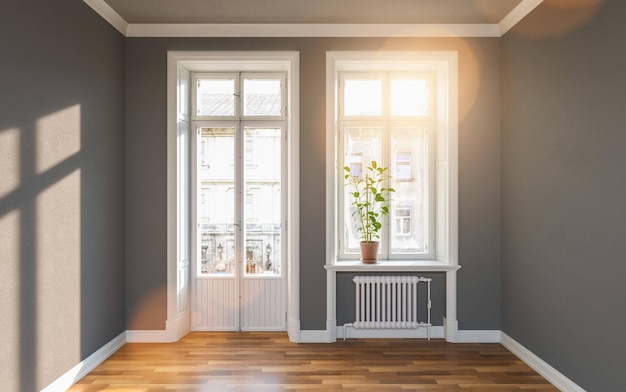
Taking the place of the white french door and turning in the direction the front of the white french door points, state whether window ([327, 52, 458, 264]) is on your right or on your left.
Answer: on your left

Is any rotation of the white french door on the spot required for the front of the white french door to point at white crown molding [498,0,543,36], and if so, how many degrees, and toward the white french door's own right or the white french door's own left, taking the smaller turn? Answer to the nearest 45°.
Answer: approximately 45° to the white french door's own left

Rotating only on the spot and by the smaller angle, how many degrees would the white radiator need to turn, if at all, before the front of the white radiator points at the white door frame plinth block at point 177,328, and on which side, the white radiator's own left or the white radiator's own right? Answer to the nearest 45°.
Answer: approximately 90° to the white radiator's own right

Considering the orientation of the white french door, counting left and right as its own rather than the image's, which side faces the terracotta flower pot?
left

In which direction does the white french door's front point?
toward the camera

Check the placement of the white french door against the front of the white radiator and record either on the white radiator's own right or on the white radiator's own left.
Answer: on the white radiator's own right

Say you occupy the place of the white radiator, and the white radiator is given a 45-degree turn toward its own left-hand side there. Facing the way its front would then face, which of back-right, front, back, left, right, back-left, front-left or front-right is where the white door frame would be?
back-right

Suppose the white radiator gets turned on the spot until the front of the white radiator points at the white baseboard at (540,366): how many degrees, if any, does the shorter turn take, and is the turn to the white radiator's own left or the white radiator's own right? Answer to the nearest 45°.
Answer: approximately 45° to the white radiator's own left

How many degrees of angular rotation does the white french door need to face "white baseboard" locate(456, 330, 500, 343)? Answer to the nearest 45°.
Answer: approximately 90° to its left

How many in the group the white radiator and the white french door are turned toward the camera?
2

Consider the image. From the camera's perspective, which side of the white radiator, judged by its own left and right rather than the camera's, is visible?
front

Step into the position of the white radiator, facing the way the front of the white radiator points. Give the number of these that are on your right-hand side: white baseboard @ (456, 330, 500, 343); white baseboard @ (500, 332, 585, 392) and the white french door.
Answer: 1

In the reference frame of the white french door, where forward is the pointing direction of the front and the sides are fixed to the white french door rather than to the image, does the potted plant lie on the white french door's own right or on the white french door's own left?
on the white french door's own left

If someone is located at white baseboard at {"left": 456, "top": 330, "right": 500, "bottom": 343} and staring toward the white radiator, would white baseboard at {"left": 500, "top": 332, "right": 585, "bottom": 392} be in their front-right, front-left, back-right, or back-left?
back-left
